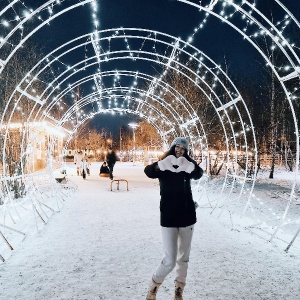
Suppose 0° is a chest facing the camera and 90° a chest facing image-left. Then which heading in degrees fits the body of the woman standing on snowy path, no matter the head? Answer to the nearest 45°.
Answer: approximately 0°
